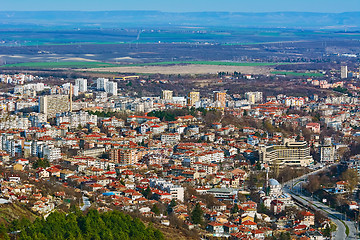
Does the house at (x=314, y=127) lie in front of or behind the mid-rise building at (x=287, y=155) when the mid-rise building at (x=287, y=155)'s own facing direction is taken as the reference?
behind

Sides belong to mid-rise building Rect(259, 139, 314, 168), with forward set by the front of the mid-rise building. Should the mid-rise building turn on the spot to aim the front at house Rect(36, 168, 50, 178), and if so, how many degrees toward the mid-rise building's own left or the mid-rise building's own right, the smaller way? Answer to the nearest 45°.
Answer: approximately 45° to the mid-rise building's own right

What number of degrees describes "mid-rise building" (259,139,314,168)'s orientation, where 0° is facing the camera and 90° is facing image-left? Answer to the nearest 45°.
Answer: approximately 0°

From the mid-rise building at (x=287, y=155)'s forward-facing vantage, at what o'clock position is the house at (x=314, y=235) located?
The house is roughly at 12 o'clock from the mid-rise building.

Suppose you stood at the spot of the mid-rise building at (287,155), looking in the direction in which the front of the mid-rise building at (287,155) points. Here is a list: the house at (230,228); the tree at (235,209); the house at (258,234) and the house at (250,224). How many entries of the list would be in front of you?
4

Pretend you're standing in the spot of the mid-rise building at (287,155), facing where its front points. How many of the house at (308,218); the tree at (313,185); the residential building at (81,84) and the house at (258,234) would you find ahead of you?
3

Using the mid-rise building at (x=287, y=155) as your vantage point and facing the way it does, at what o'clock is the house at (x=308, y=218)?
The house is roughly at 12 o'clock from the mid-rise building.

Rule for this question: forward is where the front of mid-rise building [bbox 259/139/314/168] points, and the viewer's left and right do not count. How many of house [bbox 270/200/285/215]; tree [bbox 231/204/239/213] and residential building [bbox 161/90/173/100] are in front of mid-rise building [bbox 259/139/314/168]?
2

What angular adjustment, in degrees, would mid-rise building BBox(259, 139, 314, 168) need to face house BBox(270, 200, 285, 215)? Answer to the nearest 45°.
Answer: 0° — it already faces it

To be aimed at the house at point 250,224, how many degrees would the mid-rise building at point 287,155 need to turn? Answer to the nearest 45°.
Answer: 0° — it already faces it

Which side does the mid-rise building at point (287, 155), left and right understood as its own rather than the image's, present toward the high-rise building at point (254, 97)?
back

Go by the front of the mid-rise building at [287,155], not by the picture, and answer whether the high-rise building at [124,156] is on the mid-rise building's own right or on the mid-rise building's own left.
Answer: on the mid-rise building's own right

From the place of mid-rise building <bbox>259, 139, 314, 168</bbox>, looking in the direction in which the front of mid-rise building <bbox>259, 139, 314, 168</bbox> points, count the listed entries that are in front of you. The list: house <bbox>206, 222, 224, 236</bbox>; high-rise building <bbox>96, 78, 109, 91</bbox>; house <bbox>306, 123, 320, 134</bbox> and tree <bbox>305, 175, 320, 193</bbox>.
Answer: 2

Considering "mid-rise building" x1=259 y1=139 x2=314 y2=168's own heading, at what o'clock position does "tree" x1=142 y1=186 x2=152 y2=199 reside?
The tree is roughly at 1 o'clock from the mid-rise building.

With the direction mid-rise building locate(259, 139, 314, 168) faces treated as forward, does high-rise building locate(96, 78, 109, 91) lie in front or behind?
behind
